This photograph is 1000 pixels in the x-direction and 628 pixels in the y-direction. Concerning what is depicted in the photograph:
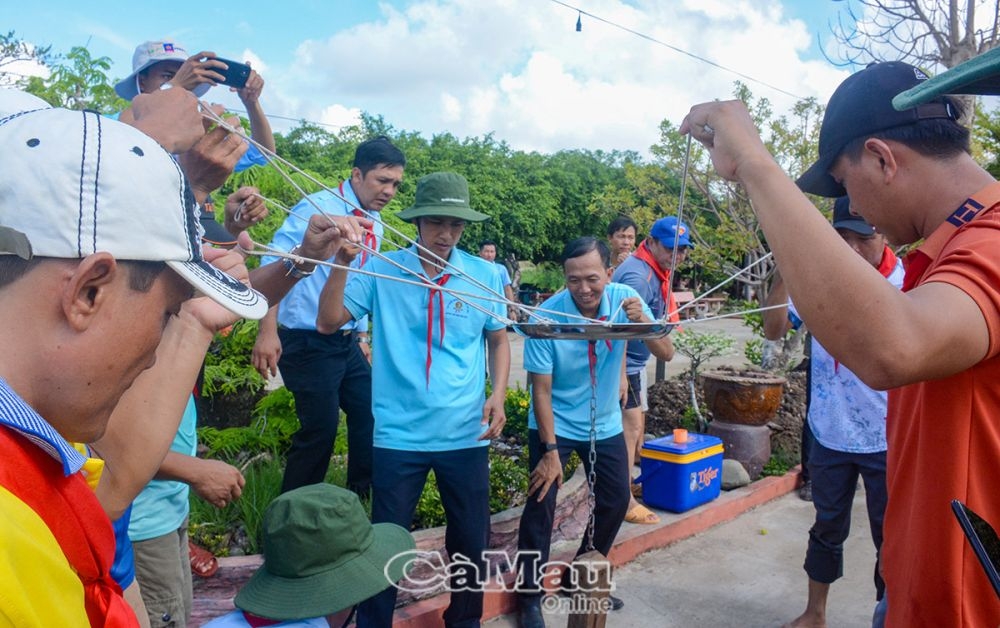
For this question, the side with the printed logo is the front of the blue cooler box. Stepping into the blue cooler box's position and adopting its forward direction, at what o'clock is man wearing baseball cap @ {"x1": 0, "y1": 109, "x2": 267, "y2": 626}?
The man wearing baseball cap is roughly at 2 o'clock from the blue cooler box.

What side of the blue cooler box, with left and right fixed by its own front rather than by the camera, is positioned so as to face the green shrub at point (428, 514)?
right

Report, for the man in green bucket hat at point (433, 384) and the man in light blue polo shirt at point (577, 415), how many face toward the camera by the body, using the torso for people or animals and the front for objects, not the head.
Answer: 2

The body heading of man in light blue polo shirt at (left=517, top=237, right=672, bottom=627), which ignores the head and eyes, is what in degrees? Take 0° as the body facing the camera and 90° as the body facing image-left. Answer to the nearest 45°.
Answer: approximately 0°

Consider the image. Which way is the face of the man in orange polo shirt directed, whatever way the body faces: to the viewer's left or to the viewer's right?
to the viewer's left

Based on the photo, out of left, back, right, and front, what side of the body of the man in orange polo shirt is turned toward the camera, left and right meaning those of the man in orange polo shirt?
left

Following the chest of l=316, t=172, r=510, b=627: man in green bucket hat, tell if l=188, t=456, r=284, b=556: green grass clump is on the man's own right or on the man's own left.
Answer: on the man's own right
